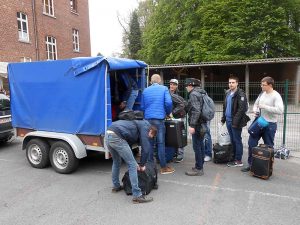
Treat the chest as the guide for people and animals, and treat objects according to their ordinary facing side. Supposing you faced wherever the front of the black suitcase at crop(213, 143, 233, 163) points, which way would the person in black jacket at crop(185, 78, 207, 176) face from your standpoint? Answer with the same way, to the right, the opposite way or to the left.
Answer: to the right

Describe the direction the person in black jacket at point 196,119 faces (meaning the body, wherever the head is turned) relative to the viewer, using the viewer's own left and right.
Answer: facing to the left of the viewer

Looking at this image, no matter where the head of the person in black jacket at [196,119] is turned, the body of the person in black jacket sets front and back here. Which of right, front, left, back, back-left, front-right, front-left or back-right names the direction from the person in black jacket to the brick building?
front-right

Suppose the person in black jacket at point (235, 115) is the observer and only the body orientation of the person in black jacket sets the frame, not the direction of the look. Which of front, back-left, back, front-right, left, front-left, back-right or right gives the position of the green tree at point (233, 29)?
back-right

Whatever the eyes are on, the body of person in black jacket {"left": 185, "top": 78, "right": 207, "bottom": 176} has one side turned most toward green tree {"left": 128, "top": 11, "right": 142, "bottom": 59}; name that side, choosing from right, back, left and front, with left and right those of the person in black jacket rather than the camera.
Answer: right

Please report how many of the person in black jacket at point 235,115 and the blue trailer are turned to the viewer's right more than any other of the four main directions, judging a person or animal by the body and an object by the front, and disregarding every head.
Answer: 0

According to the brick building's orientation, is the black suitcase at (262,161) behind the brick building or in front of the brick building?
in front

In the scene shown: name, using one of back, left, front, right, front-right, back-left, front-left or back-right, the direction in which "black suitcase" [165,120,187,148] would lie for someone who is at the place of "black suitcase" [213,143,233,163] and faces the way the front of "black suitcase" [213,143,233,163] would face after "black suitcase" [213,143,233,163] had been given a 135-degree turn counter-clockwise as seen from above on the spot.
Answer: back

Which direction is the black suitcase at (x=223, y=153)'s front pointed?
toward the camera

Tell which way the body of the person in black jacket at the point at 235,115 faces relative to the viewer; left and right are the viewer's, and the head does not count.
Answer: facing the viewer and to the left of the viewer

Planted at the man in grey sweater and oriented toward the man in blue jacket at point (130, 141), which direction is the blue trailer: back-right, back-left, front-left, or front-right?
front-right

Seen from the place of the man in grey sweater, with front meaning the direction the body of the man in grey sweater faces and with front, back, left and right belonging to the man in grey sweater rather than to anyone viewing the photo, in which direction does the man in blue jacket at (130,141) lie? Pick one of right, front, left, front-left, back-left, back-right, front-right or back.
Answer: front

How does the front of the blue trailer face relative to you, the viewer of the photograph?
facing away from the viewer and to the left of the viewer

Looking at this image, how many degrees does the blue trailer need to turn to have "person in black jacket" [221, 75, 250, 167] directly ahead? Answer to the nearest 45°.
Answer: approximately 135° to its right

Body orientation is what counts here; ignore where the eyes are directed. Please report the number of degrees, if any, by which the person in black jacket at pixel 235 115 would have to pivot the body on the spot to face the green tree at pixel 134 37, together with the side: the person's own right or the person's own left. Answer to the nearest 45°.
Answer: approximately 90° to the person's own right

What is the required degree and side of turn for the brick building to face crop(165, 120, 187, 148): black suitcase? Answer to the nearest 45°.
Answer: approximately 45° to its right
